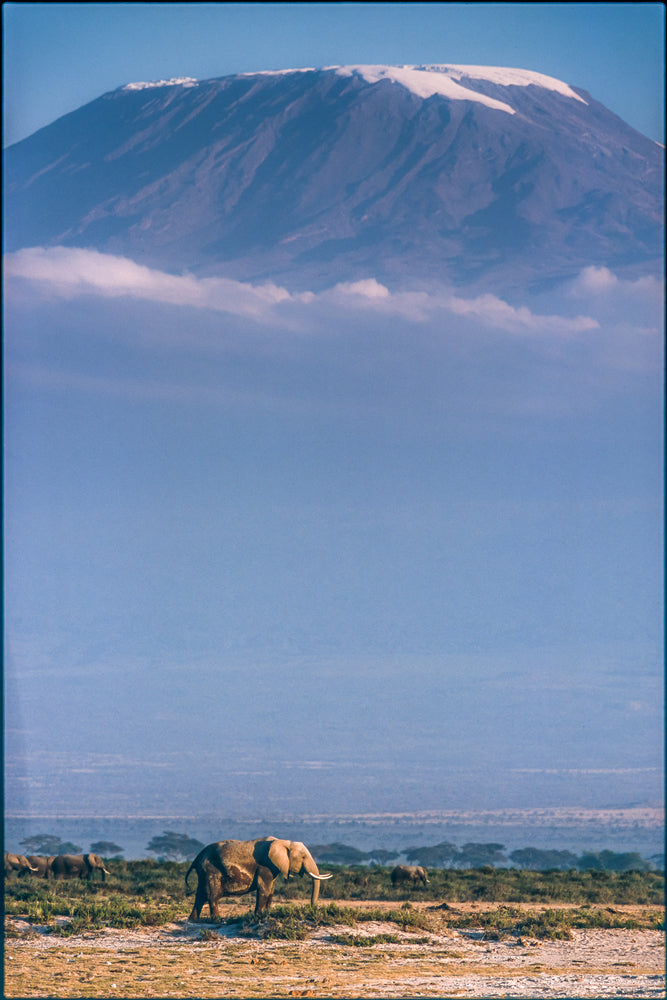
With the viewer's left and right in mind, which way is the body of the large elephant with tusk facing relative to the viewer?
facing to the right of the viewer

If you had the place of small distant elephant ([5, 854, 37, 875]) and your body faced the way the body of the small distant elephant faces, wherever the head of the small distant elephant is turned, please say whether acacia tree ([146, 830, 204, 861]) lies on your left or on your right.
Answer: on your left

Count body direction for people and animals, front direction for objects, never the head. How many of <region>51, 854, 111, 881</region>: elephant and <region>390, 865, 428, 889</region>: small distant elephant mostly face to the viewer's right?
2

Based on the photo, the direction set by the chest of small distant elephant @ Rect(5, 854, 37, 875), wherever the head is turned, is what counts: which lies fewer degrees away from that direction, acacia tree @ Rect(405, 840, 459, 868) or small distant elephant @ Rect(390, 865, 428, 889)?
the small distant elephant

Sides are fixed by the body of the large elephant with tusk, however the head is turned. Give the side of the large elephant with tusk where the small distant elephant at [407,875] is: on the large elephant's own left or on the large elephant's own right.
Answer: on the large elephant's own left

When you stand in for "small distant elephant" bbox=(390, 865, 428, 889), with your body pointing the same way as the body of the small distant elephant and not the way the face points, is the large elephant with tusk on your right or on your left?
on your right

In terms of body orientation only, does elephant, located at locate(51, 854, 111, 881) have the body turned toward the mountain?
no

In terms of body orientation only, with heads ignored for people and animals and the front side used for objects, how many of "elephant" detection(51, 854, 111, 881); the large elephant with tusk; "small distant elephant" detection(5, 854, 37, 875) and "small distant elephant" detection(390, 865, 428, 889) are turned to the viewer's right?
4

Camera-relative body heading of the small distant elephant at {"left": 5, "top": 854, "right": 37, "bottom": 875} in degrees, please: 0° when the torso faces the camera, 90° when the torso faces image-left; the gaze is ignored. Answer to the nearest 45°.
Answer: approximately 270°

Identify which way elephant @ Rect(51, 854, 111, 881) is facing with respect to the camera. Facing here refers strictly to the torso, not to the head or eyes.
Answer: to the viewer's right

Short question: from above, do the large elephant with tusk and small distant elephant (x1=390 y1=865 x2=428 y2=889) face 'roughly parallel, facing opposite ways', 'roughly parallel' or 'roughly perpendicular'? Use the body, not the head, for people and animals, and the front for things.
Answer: roughly parallel
